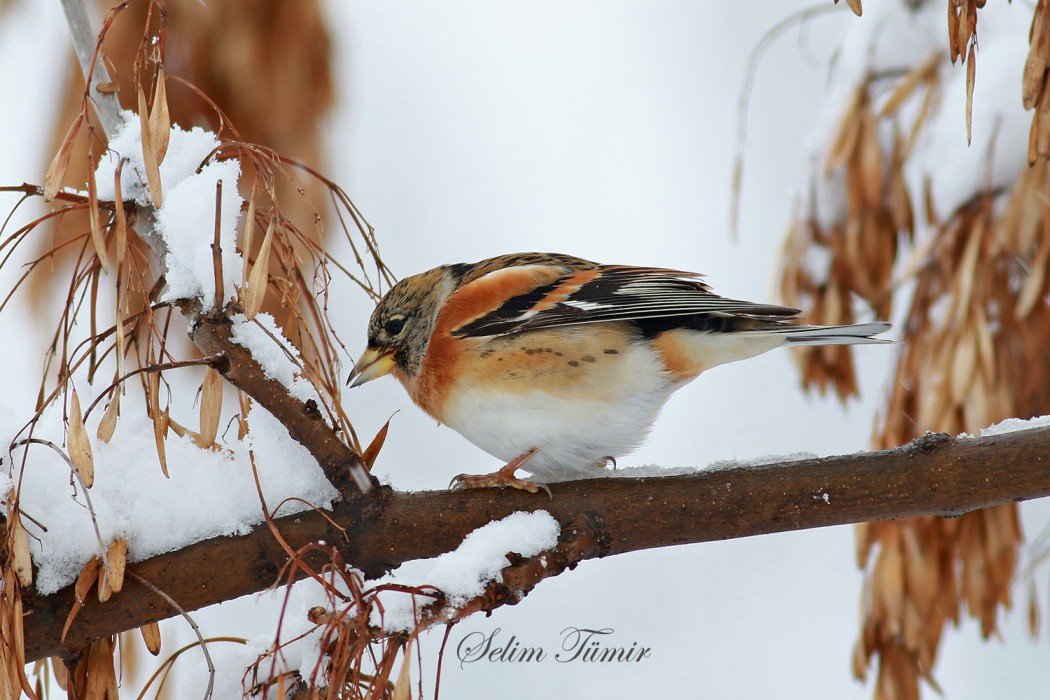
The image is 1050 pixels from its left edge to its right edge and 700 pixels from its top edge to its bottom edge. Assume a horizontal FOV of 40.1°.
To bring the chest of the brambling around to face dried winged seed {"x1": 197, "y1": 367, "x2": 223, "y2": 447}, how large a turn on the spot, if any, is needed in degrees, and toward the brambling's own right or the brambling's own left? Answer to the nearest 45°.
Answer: approximately 45° to the brambling's own left

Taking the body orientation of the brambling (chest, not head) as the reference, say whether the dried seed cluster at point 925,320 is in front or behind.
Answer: behind

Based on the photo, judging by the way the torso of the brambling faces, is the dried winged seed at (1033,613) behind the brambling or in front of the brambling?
behind

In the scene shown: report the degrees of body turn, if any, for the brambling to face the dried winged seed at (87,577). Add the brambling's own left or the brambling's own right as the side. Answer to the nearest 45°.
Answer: approximately 45° to the brambling's own left

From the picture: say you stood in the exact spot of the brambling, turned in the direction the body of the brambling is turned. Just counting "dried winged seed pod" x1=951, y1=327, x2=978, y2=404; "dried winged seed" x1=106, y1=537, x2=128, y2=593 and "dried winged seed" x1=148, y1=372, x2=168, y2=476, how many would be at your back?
1

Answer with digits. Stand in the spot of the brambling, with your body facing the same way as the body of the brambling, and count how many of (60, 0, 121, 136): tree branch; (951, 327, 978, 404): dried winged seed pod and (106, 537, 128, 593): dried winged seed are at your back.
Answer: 1

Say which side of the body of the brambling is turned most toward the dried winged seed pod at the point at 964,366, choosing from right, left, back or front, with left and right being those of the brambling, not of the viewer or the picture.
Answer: back

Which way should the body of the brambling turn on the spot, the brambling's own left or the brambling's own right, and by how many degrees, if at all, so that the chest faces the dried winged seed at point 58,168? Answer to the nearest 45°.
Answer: approximately 45° to the brambling's own left

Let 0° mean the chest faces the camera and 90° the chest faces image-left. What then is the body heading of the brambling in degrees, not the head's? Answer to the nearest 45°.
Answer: approximately 90°
